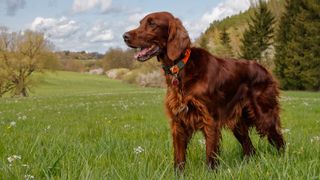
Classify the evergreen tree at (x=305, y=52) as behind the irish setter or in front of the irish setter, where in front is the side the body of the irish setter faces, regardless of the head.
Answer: behind

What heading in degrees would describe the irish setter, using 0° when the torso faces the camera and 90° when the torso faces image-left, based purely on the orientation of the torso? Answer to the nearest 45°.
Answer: approximately 45°
